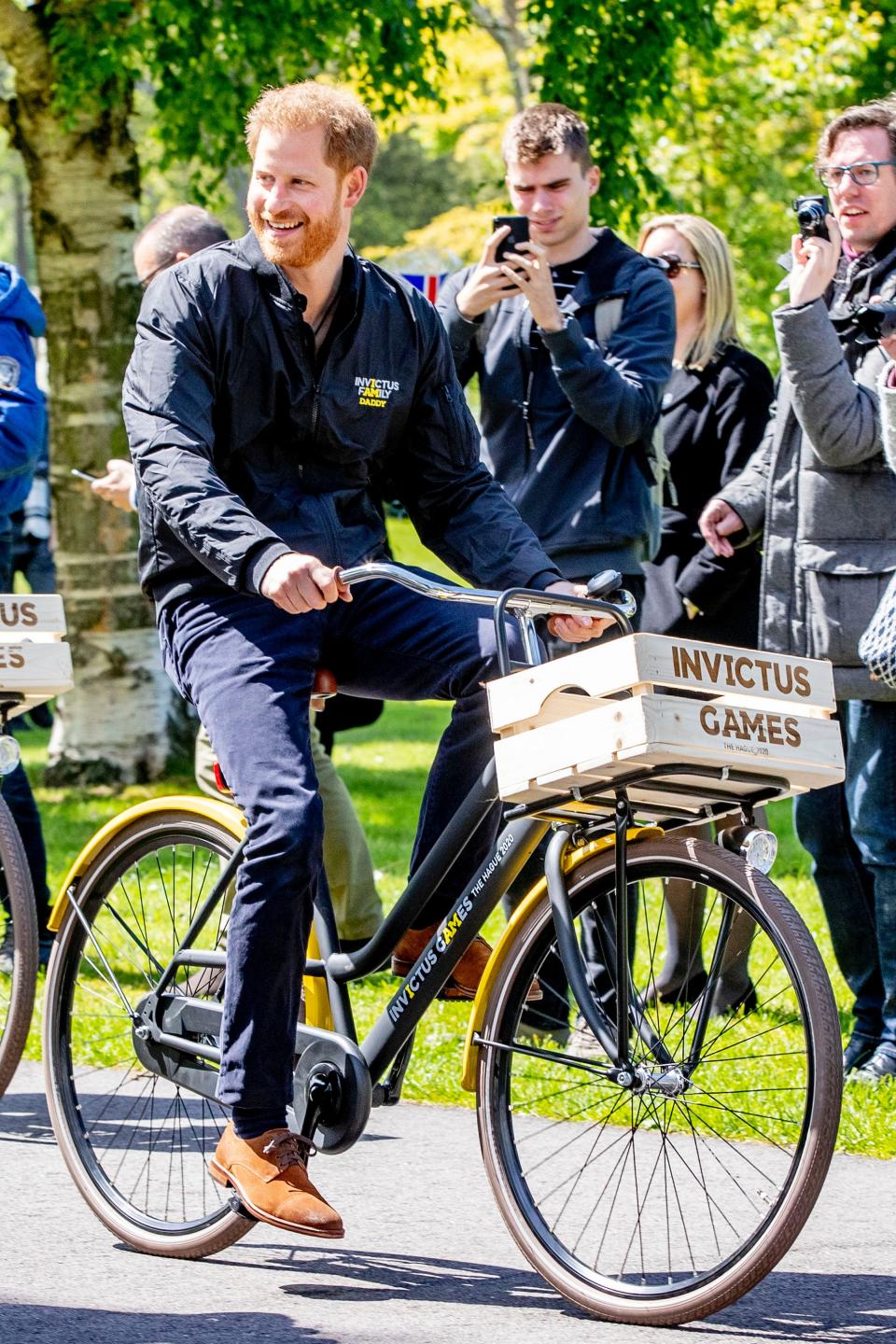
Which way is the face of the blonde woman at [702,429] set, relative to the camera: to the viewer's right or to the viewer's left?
to the viewer's left

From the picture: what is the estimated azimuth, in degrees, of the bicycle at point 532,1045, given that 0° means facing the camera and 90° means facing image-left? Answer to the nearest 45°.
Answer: approximately 315°

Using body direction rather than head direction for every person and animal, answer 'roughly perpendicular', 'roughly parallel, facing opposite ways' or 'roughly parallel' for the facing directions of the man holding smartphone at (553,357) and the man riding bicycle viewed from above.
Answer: roughly perpendicular

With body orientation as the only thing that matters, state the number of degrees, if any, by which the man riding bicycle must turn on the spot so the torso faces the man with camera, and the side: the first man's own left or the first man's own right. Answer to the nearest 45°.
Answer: approximately 90° to the first man's own left

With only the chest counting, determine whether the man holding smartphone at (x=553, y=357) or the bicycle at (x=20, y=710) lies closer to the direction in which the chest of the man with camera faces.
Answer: the bicycle

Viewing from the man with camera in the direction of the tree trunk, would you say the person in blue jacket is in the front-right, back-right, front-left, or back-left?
front-left

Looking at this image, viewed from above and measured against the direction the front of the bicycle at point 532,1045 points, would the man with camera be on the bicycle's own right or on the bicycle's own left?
on the bicycle's own left

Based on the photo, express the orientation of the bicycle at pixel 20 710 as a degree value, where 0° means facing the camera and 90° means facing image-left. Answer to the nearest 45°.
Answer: approximately 315°

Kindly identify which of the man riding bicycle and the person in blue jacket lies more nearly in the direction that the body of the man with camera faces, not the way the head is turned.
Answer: the man riding bicycle

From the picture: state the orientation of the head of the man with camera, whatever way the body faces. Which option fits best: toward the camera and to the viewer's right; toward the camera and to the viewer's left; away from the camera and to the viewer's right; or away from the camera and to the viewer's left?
toward the camera and to the viewer's left

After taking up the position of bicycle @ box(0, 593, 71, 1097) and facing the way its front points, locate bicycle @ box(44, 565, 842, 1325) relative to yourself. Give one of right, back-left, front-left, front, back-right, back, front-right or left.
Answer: front

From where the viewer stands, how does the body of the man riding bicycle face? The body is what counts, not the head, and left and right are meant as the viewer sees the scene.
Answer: facing the viewer and to the right of the viewer

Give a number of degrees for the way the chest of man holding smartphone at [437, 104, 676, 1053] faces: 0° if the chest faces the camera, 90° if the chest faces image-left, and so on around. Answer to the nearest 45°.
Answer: approximately 45°

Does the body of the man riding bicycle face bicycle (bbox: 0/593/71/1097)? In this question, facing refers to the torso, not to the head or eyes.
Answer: no

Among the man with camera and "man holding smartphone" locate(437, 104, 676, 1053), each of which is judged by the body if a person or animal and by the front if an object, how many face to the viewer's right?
0
